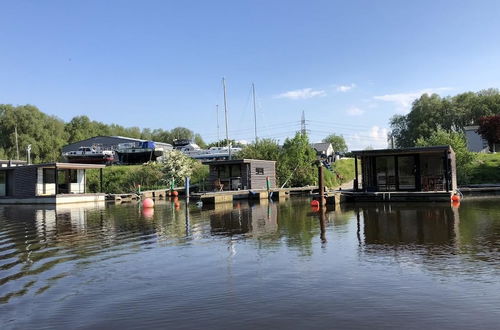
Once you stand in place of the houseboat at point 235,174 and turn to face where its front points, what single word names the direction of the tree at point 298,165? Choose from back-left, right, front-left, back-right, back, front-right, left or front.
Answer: back

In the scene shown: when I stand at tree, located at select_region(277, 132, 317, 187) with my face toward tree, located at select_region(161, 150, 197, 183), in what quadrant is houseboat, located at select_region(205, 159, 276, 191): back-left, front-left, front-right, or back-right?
front-left

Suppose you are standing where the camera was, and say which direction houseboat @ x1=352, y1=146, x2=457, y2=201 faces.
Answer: facing the viewer

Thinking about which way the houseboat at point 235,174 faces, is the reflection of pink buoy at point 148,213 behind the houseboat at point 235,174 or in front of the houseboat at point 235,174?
in front

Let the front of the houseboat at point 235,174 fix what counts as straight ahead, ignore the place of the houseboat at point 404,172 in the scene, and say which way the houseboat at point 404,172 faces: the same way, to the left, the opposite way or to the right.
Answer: the same way

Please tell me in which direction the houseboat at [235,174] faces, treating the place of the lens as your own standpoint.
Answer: facing the viewer and to the left of the viewer

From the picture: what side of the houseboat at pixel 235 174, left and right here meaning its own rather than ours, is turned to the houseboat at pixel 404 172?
left

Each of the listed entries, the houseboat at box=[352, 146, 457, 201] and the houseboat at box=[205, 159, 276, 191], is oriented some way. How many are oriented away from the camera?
0

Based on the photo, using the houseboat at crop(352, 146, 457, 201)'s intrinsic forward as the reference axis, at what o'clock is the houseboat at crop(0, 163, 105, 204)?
the houseboat at crop(0, 163, 105, 204) is roughly at 3 o'clock from the houseboat at crop(352, 146, 457, 201).

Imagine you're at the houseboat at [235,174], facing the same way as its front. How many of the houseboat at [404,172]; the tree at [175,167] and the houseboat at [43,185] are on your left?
1

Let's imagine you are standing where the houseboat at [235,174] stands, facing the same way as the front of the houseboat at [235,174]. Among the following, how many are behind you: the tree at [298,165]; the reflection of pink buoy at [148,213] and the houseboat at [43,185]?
1

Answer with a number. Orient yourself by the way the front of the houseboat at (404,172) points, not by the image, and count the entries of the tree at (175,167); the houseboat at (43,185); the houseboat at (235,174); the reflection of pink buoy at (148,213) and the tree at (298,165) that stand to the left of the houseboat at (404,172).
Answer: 0

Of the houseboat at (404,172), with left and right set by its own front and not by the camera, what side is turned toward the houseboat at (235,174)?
right

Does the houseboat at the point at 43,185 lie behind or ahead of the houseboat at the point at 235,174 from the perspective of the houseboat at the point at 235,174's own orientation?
ahead

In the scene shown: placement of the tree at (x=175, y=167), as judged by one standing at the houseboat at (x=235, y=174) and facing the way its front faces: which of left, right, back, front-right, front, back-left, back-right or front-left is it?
right
